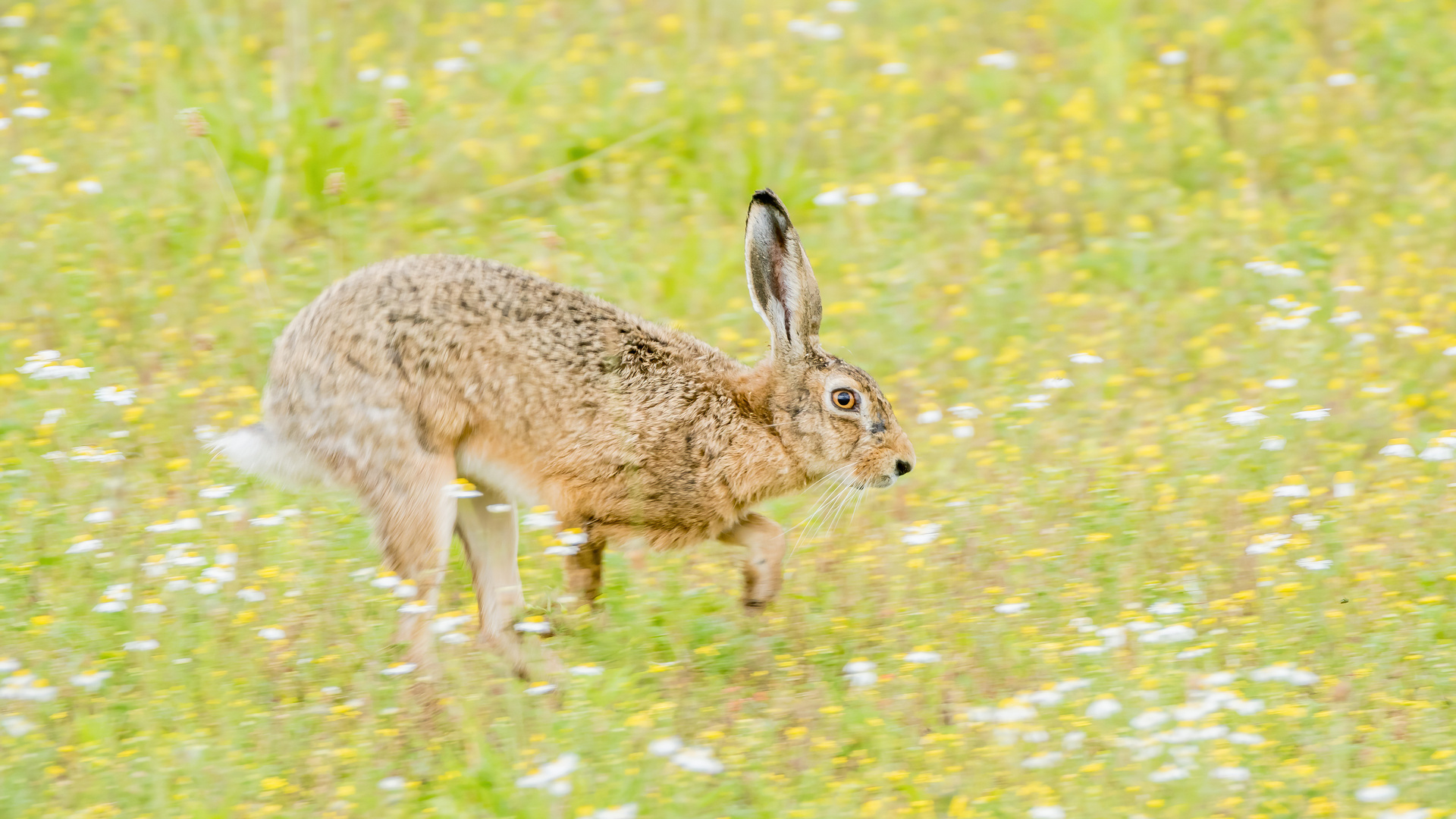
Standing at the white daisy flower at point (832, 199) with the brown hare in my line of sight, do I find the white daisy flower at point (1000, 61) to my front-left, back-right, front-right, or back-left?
back-left

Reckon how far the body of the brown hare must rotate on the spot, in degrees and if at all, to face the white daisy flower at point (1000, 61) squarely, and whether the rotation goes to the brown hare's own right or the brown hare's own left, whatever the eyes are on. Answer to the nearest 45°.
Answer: approximately 45° to the brown hare's own left

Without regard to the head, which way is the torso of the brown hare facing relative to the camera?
to the viewer's right

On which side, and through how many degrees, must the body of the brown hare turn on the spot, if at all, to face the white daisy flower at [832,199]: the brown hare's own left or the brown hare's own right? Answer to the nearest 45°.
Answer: approximately 45° to the brown hare's own left
